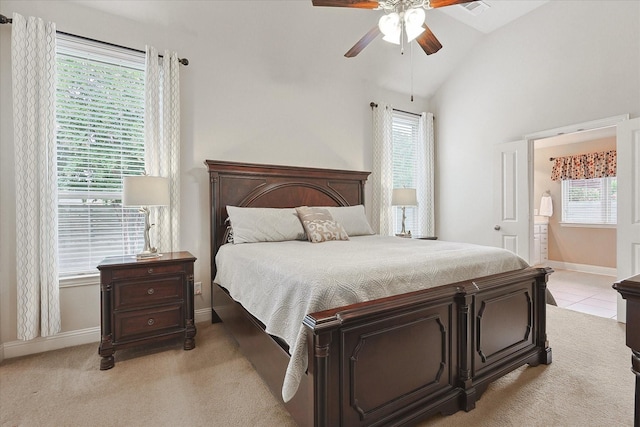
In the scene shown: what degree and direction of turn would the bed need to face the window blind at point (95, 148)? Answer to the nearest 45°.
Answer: approximately 135° to its right

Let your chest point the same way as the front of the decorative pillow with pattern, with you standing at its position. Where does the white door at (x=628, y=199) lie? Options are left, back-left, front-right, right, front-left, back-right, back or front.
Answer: front-left

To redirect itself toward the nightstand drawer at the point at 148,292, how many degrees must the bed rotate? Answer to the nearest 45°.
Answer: approximately 135° to its right

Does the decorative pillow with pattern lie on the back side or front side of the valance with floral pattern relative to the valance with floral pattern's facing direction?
on the front side

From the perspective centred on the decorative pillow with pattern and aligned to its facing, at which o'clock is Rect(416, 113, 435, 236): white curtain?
The white curtain is roughly at 9 o'clock from the decorative pillow with pattern.

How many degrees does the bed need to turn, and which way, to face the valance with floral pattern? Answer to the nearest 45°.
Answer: approximately 90° to its left

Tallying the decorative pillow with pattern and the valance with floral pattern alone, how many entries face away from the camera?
0

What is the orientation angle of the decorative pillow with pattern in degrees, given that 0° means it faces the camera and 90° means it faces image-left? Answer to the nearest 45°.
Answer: approximately 315°

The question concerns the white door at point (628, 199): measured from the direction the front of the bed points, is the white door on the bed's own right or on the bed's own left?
on the bed's own left

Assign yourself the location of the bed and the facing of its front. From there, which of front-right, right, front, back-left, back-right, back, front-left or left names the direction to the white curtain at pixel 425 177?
back-left

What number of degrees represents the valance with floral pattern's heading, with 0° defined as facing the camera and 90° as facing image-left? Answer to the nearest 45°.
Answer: approximately 45°
